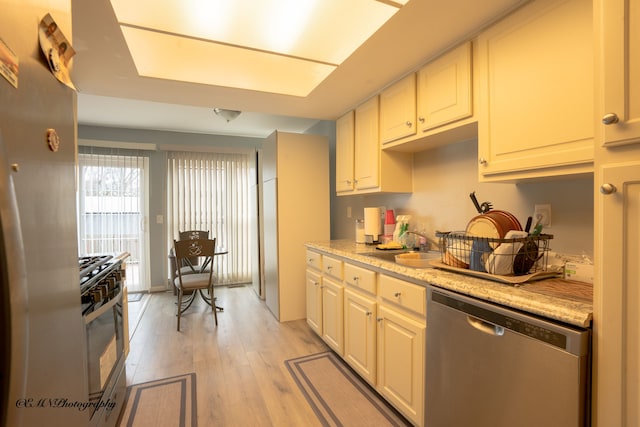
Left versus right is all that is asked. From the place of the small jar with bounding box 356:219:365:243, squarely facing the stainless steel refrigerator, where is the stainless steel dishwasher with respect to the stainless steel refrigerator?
left

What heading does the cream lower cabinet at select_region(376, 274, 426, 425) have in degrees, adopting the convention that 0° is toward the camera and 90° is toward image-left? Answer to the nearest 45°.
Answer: approximately 45°

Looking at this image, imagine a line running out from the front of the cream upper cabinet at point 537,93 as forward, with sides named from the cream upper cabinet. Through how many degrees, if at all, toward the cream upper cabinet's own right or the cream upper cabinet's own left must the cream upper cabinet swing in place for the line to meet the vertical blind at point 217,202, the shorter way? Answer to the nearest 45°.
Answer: approximately 45° to the cream upper cabinet's own right

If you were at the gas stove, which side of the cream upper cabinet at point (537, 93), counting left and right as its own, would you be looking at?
front

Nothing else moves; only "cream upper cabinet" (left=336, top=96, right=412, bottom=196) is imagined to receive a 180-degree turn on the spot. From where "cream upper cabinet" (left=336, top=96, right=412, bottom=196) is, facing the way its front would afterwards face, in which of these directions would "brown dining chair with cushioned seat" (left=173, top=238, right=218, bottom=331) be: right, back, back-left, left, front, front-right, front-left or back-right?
back-left

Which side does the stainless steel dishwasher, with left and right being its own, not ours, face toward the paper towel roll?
right

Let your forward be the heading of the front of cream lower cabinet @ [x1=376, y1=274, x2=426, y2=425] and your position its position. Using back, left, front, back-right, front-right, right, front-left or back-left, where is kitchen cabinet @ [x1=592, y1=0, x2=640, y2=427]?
left
